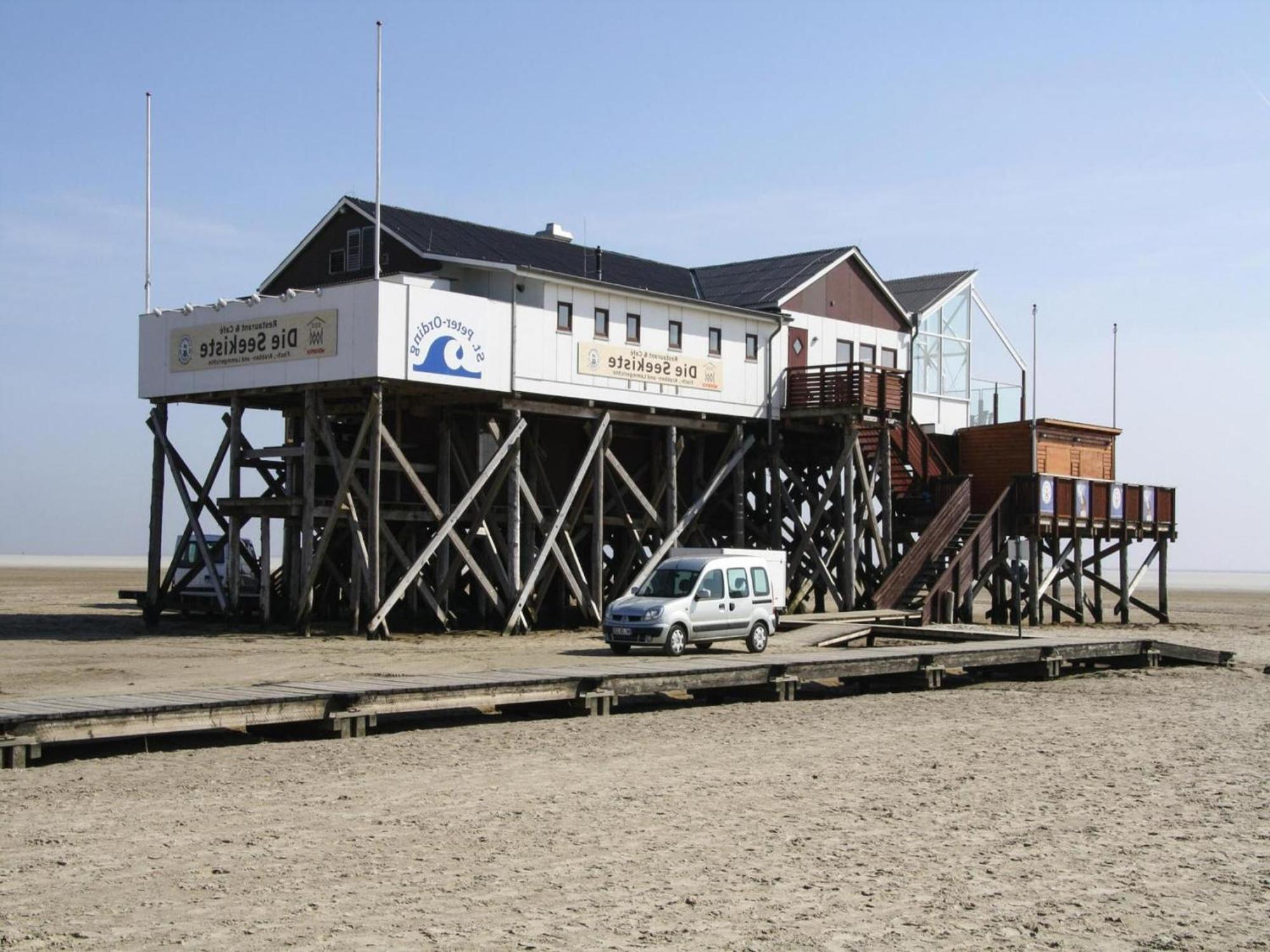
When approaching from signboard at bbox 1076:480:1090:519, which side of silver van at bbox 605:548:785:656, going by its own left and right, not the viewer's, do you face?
back

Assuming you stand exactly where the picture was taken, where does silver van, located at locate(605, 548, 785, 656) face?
facing the viewer and to the left of the viewer

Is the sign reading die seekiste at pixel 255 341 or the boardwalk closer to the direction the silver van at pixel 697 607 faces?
the boardwalk

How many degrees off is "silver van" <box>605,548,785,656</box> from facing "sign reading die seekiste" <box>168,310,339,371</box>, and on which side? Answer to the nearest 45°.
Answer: approximately 90° to its right

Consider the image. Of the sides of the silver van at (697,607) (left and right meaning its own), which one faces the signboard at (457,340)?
right

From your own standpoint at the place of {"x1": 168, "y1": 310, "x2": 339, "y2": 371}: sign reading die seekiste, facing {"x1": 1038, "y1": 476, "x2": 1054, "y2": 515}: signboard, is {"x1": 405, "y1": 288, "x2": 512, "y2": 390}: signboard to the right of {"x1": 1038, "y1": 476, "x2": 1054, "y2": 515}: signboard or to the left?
right

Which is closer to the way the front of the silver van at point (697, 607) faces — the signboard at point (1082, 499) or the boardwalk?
the boardwalk

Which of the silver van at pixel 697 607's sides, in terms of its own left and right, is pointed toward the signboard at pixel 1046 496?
back
